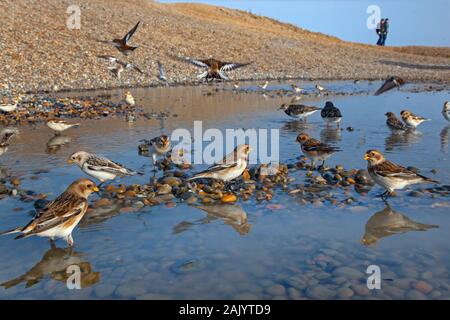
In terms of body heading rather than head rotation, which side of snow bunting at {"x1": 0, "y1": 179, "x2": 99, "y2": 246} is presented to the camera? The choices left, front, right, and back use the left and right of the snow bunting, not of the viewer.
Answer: right

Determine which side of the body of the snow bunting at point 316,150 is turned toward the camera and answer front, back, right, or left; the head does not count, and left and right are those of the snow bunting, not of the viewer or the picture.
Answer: left

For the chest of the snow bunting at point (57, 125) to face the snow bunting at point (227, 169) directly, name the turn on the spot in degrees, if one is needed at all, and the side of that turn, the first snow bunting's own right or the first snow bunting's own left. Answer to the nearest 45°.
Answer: approximately 135° to the first snow bunting's own left

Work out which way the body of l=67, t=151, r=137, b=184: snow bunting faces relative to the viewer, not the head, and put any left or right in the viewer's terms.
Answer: facing to the left of the viewer

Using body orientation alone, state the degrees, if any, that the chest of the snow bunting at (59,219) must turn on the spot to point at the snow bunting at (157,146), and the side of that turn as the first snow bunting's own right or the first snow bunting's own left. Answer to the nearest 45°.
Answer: approximately 45° to the first snow bunting's own left

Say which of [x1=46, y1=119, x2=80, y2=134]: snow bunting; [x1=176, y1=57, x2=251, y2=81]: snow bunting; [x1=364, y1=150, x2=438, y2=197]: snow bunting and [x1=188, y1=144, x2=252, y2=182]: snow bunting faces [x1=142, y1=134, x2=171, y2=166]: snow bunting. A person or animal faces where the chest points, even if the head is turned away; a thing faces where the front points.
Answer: [x1=364, y1=150, x2=438, y2=197]: snow bunting

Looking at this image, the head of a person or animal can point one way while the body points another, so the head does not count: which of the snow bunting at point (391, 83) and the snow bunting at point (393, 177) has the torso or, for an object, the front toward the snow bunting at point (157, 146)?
the snow bunting at point (393, 177)

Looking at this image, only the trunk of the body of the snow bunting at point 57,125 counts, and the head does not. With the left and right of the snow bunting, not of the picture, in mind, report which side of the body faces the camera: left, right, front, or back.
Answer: left

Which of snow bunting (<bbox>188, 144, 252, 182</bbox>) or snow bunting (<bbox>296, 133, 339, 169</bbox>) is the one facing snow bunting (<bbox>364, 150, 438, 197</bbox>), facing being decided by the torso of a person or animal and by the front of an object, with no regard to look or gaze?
snow bunting (<bbox>188, 144, 252, 182</bbox>)

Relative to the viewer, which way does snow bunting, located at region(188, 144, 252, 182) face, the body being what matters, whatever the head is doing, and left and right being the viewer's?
facing to the right of the viewer

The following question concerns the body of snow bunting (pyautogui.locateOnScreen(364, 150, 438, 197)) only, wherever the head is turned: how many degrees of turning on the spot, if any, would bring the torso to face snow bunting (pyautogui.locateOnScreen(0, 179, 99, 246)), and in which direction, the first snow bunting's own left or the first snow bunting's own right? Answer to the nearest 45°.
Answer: approximately 45° to the first snow bunting's own left

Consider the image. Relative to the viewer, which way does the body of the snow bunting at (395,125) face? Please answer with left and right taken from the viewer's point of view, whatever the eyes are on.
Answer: facing to the left of the viewer
